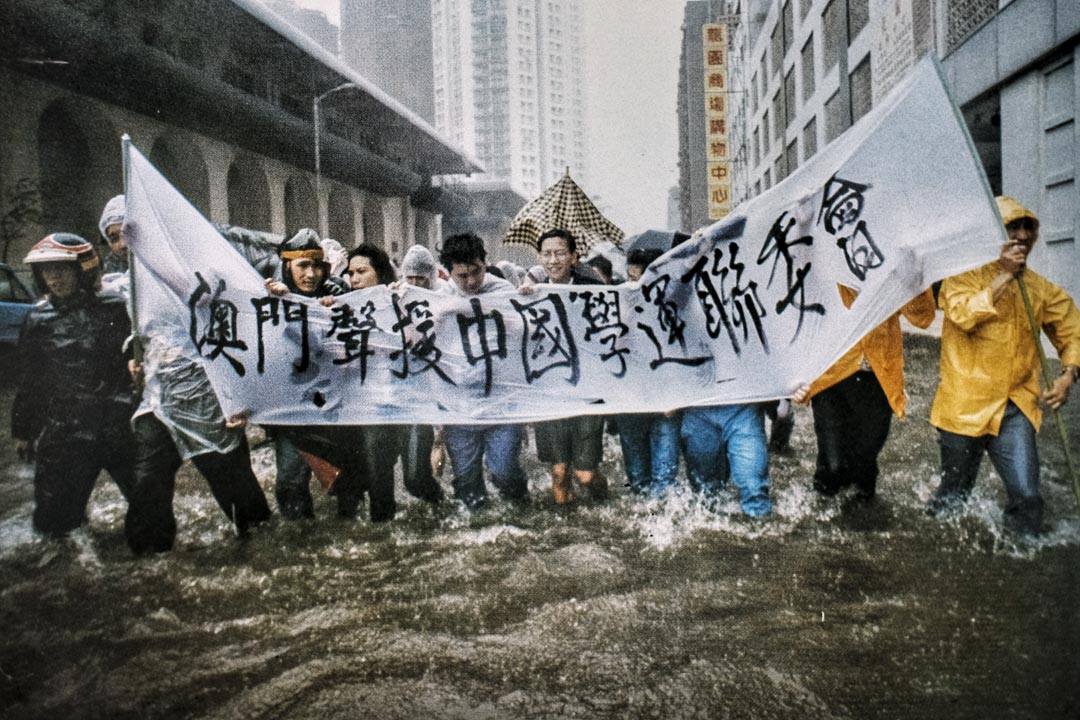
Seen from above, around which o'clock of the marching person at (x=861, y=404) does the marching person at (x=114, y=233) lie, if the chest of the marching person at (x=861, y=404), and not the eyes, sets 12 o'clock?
the marching person at (x=114, y=233) is roughly at 2 o'clock from the marching person at (x=861, y=404).

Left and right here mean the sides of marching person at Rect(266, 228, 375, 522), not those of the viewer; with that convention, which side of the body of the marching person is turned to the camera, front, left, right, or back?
front

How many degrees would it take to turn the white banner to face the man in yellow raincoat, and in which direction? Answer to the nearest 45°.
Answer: approximately 90° to its left

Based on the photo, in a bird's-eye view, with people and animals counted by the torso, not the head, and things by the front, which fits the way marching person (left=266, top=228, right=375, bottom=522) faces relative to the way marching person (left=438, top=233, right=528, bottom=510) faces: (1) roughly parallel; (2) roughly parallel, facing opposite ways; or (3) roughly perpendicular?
roughly parallel

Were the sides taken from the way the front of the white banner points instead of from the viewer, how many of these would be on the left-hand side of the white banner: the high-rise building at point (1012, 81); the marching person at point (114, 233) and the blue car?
1

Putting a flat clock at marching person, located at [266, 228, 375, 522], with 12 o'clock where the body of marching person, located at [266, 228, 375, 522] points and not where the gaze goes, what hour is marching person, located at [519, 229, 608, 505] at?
marching person, located at [519, 229, 608, 505] is roughly at 9 o'clock from marching person, located at [266, 228, 375, 522].

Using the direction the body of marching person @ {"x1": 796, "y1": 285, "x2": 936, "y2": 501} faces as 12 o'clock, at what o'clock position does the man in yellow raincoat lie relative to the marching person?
The man in yellow raincoat is roughly at 10 o'clock from the marching person.

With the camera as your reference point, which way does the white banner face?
facing the viewer

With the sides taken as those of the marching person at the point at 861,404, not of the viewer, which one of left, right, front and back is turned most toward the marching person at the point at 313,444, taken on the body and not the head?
right

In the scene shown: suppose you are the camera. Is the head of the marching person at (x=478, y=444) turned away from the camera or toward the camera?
toward the camera

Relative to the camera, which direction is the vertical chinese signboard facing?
toward the camera

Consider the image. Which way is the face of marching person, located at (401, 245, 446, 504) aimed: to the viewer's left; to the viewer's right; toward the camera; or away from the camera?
toward the camera

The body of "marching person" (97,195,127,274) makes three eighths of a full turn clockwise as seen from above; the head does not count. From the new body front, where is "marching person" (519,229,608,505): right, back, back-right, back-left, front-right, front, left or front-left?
back-right

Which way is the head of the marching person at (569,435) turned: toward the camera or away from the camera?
toward the camera
